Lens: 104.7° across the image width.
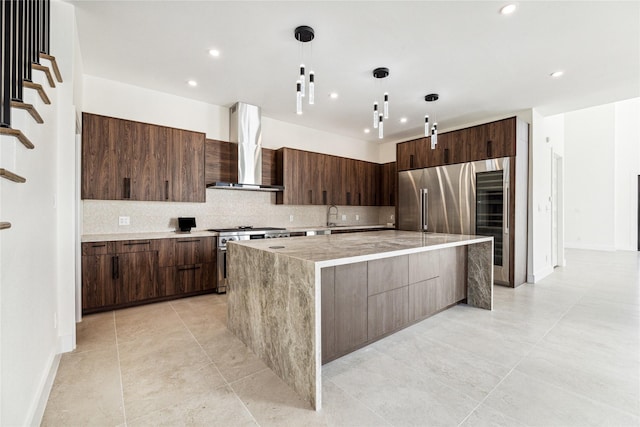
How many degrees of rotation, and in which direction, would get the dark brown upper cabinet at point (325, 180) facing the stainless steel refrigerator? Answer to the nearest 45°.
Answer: approximately 45° to its left

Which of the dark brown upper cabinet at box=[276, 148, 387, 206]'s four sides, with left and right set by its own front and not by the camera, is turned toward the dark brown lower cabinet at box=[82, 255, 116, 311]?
right

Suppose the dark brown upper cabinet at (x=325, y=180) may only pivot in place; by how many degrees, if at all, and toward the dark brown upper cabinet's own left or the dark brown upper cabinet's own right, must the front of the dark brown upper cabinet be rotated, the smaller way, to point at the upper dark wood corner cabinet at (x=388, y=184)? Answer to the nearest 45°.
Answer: approximately 90° to the dark brown upper cabinet's own left

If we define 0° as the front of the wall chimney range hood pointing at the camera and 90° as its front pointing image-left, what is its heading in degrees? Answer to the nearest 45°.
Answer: approximately 315°

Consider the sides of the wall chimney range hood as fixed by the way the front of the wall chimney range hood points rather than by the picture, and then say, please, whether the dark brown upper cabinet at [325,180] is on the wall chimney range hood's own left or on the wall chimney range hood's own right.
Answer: on the wall chimney range hood's own left

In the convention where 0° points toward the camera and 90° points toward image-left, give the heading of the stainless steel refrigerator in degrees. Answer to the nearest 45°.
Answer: approximately 45°
